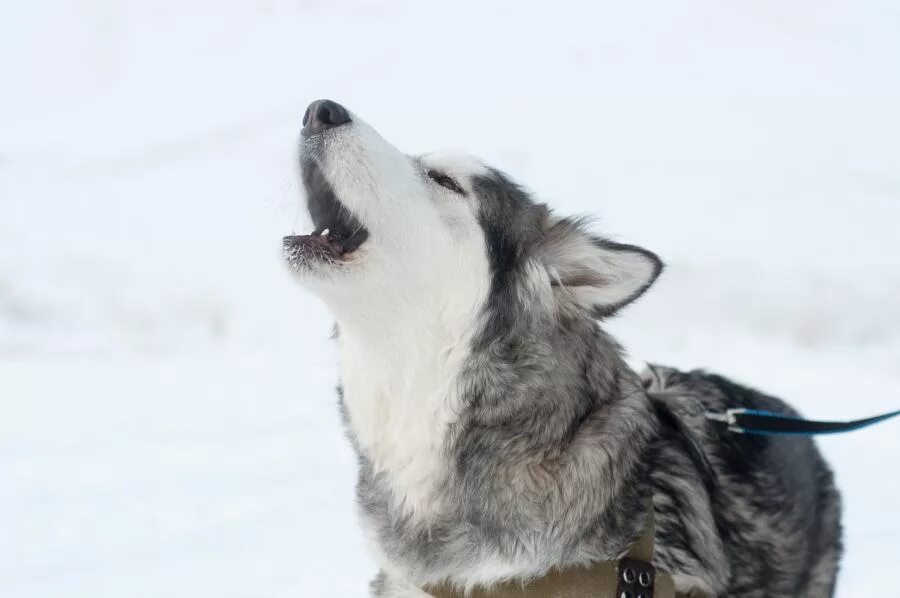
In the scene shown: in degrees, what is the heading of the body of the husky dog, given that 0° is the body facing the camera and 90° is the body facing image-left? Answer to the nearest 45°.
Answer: approximately 45°
